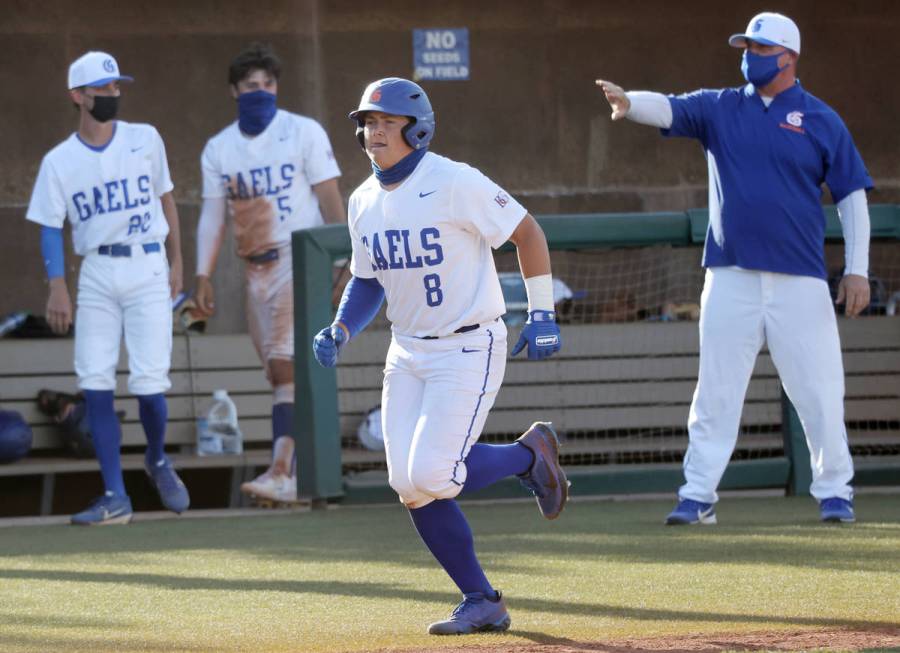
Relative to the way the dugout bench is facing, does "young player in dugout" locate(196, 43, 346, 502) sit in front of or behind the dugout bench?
in front

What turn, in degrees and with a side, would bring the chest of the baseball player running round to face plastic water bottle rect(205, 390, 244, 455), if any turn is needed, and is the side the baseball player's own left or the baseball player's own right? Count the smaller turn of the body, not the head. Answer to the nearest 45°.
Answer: approximately 135° to the baseball player's own right

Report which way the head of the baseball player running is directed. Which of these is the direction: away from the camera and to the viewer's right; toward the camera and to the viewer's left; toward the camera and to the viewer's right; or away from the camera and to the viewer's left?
toward the camera and to the viewer's left

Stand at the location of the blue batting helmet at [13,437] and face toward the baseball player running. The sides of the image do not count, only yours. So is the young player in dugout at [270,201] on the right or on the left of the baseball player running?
left

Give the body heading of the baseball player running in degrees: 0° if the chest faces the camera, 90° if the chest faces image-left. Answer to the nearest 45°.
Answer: approximately 45°

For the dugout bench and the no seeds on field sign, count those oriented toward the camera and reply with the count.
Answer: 2

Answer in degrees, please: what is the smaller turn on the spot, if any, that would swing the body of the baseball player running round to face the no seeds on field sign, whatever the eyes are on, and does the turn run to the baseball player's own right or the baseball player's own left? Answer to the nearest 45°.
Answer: approximately 135° to the baseball player's own right

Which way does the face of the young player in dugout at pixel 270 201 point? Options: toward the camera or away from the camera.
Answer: toward the camera

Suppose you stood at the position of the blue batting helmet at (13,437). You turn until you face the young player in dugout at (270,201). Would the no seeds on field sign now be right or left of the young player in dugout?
left

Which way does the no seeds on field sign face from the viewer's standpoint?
toward the camera

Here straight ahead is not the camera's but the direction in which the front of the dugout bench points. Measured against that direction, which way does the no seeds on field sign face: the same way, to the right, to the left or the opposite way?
the same way

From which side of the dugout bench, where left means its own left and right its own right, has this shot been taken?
front

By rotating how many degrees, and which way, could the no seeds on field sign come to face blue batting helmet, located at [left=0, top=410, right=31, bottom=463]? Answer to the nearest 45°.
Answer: approximately 45° to its right

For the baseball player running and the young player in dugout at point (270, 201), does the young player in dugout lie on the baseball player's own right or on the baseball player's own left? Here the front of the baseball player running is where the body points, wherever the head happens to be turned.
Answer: on the baseball player's own right
